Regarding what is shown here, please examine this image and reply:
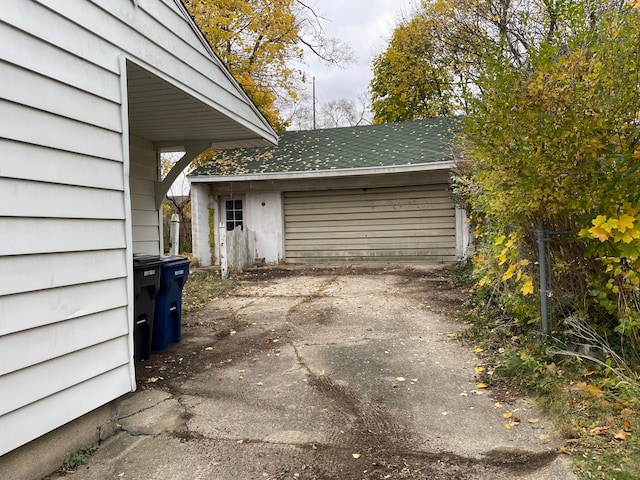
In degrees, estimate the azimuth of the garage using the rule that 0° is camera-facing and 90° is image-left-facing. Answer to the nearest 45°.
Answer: approximately 0°

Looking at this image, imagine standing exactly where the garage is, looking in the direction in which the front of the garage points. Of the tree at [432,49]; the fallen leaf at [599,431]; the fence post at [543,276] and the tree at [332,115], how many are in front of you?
2

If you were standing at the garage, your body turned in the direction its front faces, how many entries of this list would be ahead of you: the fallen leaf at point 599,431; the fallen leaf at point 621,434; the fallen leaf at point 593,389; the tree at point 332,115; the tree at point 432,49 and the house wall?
4

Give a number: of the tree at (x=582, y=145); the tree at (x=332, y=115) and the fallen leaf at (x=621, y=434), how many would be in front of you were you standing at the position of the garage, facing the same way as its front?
2

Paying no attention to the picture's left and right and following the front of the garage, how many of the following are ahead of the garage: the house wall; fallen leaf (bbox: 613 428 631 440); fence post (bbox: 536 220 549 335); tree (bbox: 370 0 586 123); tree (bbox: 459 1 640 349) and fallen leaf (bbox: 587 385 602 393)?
5

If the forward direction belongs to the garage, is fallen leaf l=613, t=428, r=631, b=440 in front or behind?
in front

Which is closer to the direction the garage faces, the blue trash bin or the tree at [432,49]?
the blue trash bin

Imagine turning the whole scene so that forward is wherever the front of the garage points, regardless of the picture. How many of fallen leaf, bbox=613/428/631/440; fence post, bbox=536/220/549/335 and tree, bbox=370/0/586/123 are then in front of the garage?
2

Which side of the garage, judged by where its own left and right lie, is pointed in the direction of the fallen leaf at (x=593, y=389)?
front

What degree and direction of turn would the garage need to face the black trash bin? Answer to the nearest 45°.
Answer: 0° — it already faces it

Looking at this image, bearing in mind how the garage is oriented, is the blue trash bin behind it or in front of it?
in front

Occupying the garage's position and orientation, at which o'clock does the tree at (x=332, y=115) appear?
The tree is roughly at 6 o'clock from the garage.

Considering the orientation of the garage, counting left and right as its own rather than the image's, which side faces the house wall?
front
